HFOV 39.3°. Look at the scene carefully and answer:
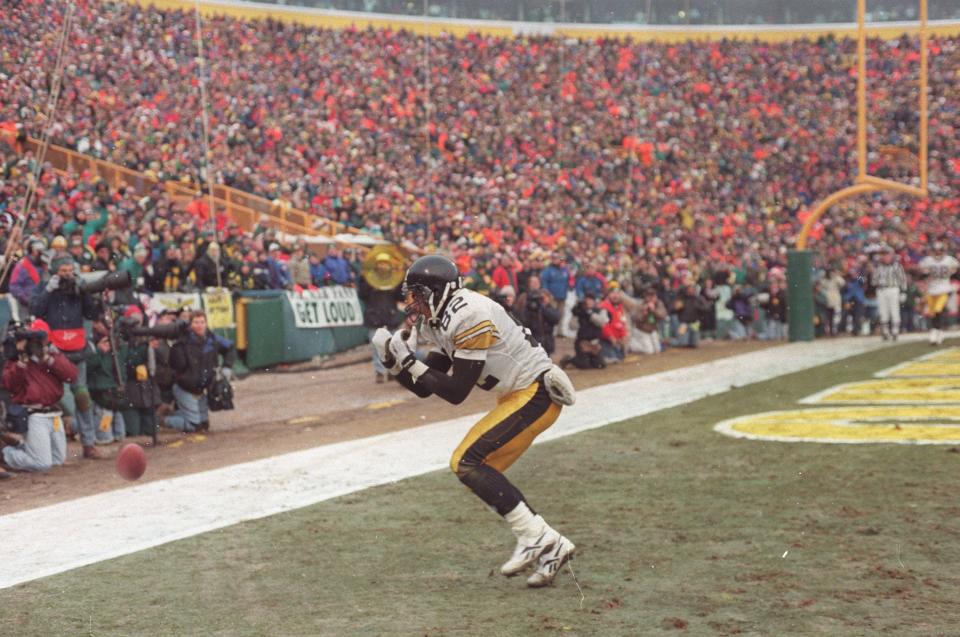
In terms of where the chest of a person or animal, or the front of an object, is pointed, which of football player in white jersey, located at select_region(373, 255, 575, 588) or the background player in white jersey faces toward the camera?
the background player in white jersey

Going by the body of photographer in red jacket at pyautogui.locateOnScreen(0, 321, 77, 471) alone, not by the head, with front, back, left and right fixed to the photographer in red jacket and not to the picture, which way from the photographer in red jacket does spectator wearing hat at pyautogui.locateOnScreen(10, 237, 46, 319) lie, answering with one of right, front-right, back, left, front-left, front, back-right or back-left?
back-left

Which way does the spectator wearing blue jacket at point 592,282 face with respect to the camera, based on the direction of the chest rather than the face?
toward the camera

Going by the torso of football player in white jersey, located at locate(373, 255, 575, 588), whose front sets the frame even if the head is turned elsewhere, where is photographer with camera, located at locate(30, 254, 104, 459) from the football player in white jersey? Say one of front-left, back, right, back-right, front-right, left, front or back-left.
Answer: front-right

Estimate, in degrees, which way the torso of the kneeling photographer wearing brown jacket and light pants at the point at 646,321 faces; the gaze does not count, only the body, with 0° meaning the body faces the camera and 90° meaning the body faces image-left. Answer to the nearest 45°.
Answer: approximately 0°

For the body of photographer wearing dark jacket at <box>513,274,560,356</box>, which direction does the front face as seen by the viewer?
toward the camera

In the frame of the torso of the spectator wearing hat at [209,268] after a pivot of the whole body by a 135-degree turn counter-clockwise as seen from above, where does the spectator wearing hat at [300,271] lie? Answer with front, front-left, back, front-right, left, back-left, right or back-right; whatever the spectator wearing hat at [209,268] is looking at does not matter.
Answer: front-right

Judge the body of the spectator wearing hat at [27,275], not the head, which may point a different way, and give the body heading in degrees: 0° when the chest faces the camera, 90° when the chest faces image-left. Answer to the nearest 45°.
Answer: approximately 315°

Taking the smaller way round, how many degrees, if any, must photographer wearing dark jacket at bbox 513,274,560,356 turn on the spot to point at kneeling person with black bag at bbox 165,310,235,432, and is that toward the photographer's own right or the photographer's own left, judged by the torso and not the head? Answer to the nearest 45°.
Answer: approximately 45° to the photographer's own right

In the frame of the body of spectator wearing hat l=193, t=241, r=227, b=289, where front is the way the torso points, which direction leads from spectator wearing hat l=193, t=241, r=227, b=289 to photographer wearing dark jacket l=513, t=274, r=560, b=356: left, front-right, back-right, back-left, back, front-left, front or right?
front-left

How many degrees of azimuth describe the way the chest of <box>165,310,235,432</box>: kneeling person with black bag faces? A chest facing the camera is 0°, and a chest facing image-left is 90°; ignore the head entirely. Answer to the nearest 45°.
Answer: approximately 315°

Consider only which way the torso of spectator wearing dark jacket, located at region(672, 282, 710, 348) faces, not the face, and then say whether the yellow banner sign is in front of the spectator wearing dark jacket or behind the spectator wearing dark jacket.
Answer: in front

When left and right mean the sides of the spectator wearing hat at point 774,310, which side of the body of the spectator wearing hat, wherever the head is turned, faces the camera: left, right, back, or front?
front
